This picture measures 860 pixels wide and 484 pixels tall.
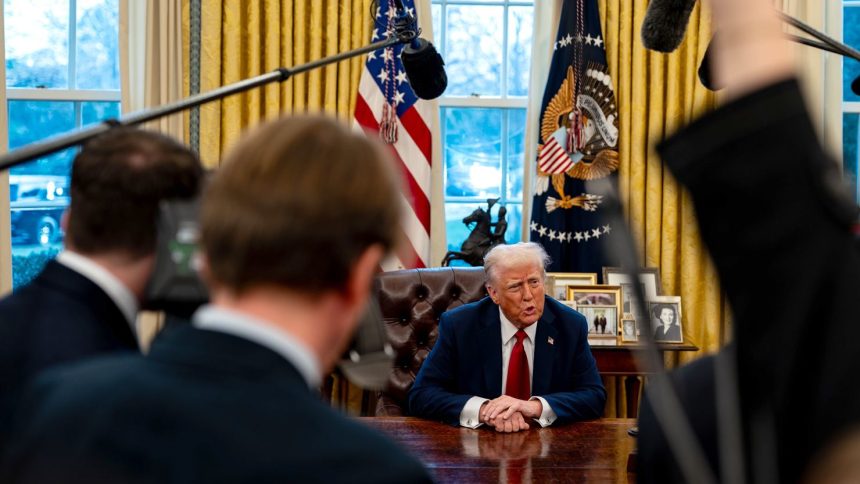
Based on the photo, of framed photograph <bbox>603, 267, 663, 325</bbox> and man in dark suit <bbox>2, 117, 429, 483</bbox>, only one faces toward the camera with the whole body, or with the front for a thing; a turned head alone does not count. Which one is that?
the framed photograph

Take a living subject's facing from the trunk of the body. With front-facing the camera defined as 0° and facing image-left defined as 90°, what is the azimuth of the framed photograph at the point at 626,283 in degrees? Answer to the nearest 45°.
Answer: approximately 0°

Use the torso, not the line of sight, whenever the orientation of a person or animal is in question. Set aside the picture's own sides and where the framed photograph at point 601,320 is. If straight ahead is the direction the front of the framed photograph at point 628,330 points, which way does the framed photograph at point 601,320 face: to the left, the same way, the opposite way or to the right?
the same way

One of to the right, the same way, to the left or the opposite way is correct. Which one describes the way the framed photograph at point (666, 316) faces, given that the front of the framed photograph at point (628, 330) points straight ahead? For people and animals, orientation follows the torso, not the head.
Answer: the same way

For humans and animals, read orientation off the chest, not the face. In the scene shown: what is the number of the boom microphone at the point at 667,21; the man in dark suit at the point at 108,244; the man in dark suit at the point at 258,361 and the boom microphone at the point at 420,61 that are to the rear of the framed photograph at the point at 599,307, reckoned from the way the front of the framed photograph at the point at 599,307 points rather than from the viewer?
0

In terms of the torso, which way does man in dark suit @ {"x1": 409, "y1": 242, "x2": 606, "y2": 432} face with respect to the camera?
toward the camera

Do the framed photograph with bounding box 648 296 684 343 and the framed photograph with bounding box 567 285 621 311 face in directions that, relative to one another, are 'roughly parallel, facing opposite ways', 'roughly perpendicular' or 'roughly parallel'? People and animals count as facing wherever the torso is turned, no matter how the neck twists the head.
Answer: roughly parallel

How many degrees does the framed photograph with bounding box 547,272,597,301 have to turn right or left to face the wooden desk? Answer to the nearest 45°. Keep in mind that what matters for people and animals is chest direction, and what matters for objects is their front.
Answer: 0° — it already faces it

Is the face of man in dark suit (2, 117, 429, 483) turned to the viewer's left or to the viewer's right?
to the viewer's right

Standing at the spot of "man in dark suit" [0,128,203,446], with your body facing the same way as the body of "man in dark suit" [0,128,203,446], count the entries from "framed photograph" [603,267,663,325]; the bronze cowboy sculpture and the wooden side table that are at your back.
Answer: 0

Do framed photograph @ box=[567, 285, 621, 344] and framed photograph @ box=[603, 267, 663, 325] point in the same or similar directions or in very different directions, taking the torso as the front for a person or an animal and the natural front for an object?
same or similar directions

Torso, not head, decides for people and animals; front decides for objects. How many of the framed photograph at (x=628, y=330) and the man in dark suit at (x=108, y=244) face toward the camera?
1

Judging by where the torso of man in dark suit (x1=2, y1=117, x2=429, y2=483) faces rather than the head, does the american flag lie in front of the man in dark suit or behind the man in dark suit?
in front

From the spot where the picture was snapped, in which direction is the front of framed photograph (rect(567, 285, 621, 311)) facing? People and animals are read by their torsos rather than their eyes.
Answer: facing the viewer

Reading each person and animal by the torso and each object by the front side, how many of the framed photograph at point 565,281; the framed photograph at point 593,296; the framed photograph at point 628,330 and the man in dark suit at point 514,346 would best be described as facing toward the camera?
4

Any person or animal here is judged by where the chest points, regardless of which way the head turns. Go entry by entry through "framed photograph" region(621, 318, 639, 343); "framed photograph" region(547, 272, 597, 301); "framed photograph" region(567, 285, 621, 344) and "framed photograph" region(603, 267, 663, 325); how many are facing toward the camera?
4
